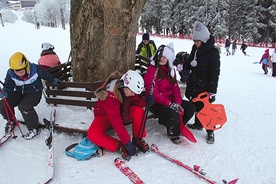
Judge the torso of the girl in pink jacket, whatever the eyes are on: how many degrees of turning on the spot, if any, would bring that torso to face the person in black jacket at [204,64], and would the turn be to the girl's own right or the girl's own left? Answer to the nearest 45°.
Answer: approximately 90° to the girl's own left

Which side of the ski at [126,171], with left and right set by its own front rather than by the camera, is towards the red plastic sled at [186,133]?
right

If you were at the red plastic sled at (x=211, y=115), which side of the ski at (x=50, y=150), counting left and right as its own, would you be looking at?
left

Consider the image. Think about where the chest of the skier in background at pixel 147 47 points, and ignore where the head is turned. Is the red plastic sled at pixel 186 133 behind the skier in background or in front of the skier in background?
in front

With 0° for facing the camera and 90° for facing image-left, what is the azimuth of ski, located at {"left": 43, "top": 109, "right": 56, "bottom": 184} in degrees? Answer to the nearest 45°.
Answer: approximately 0°

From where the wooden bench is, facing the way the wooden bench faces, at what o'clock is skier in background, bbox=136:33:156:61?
The skier in background is roughly at 7 o'clock from the wooden bench.

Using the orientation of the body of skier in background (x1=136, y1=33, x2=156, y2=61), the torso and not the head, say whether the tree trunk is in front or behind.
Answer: in front

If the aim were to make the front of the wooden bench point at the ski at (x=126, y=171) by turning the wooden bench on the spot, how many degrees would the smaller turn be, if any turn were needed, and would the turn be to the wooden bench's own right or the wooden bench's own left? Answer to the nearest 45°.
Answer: approximately 45° to the wooden bench's own left

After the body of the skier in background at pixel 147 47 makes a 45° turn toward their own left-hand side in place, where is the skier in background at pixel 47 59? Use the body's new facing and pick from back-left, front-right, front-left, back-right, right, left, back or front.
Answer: right

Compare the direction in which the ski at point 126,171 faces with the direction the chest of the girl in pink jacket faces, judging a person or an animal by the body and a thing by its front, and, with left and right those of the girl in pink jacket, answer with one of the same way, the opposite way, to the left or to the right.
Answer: the opposite way
